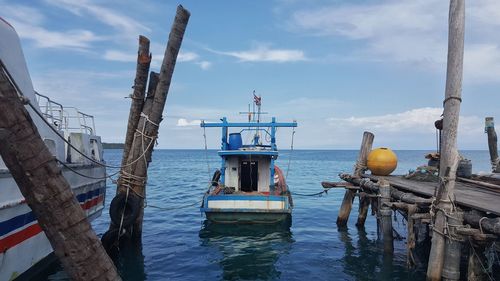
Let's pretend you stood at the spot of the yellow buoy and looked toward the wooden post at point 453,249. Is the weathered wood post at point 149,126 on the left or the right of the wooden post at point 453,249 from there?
right

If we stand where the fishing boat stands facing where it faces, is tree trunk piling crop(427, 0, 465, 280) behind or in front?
behind

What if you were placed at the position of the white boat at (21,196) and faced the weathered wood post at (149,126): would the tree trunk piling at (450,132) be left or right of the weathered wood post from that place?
right

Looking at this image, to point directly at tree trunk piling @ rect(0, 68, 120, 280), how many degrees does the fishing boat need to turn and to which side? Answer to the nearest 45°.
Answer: approximately 180°

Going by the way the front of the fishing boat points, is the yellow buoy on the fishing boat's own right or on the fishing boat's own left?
on the fishing boat's own right

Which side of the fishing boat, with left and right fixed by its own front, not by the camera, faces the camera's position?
back

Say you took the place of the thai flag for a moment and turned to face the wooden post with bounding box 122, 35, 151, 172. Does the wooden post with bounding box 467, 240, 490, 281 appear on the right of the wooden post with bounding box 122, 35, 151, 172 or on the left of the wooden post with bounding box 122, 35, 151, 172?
left

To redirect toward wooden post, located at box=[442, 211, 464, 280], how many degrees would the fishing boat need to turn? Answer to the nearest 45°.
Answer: approximately 135° to its right
